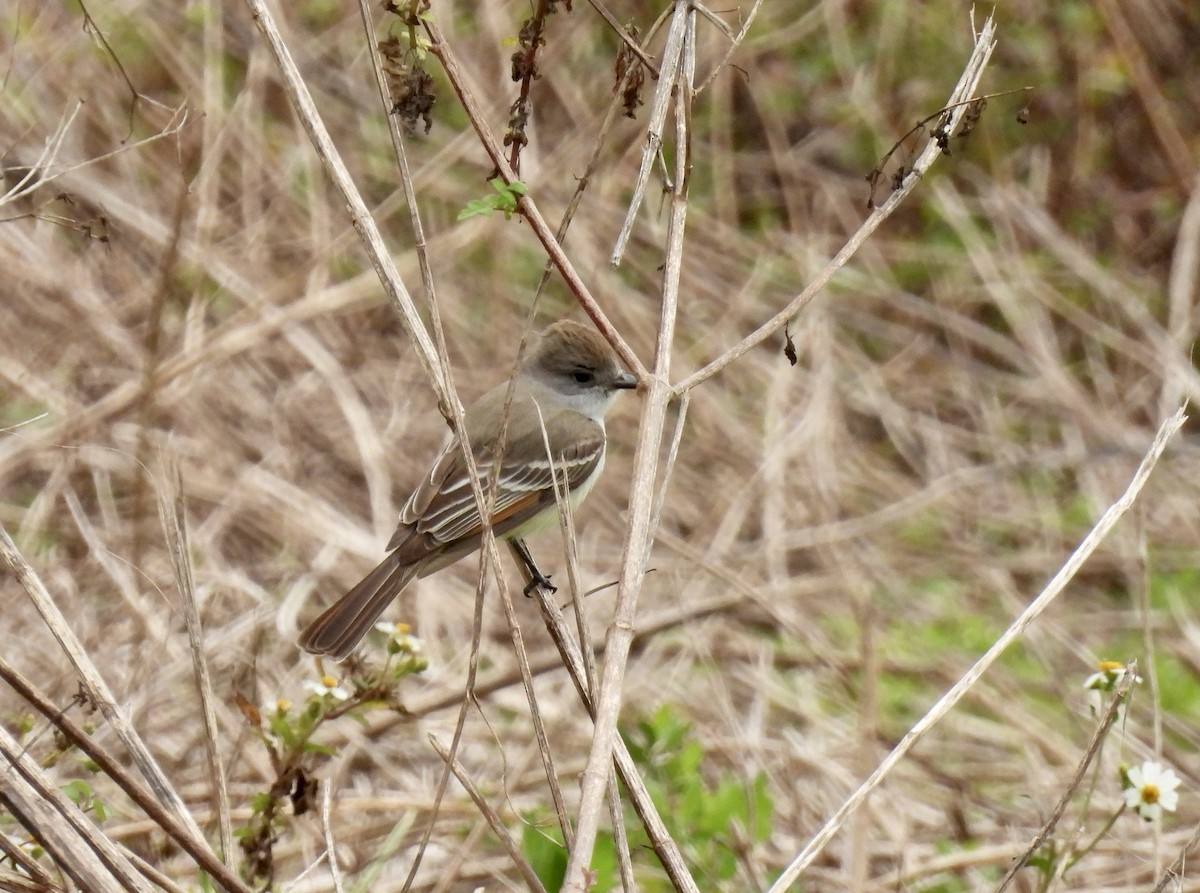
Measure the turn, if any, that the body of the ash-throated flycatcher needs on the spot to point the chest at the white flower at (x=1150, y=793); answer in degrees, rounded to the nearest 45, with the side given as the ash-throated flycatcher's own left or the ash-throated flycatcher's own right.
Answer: approximately 45° to the ash-throated flycatcher's own right

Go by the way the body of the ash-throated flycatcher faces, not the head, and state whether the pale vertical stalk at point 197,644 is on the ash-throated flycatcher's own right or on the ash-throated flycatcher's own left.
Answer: on the ash-throated flycatcher's own right

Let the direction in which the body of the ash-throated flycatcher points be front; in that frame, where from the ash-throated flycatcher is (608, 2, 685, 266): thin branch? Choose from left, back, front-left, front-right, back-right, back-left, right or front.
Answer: front

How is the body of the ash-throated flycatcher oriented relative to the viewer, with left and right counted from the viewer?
facing to the right of the viewer

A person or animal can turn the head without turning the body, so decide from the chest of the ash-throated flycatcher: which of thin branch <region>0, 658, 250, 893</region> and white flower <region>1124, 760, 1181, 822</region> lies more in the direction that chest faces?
the white flower
